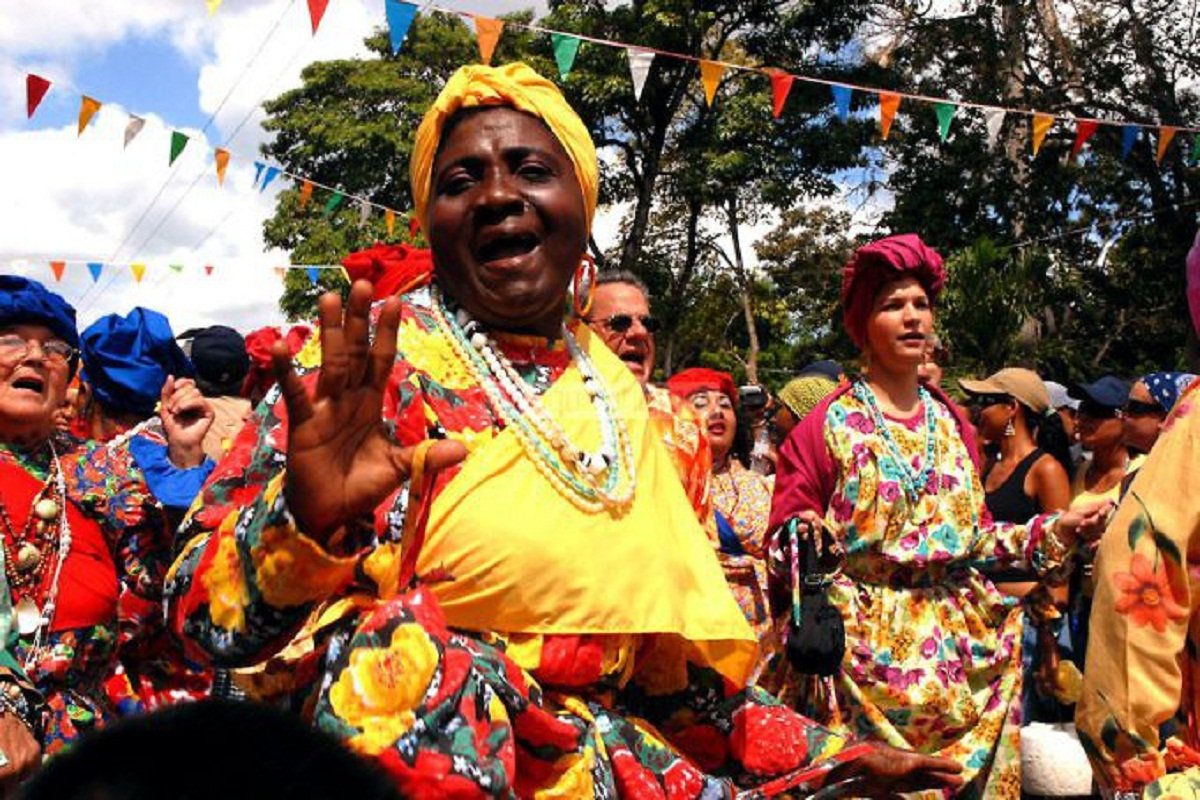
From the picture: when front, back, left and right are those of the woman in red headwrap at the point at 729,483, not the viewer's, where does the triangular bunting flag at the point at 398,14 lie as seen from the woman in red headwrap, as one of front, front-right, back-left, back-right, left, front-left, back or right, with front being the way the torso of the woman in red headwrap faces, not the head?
back-right

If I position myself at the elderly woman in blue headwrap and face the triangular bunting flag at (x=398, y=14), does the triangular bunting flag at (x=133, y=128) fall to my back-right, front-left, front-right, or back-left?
front-left

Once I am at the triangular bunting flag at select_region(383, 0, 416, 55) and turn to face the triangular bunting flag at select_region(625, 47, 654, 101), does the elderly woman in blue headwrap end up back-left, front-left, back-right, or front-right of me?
back-right

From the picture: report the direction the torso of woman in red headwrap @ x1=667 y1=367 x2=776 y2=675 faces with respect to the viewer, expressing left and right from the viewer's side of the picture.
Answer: facing the viewer

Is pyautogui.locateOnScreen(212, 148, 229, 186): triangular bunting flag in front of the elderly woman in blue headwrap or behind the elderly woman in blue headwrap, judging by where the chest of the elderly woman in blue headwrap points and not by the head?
behind

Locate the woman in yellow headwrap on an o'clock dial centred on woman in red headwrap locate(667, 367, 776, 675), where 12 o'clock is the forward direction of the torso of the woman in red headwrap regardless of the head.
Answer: The woman in yellow headwrap is roughly at 12 o'clock from the woman in red headwrap.

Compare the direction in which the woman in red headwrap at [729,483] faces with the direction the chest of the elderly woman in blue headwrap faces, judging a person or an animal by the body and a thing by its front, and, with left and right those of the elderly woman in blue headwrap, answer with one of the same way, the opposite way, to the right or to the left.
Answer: the same way

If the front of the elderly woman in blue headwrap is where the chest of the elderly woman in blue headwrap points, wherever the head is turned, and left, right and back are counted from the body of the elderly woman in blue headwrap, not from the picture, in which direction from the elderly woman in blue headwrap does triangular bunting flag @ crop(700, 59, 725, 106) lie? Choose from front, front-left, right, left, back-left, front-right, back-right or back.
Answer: back

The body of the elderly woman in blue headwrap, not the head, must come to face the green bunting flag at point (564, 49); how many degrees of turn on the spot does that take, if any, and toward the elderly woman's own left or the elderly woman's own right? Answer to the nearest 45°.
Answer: approximately 180°

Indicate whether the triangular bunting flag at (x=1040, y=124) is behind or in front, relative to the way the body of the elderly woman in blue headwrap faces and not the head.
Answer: behind

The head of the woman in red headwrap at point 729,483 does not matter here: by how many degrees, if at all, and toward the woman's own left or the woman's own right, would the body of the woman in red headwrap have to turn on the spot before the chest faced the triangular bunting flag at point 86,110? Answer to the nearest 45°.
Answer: approximately 135° to the woman's own right

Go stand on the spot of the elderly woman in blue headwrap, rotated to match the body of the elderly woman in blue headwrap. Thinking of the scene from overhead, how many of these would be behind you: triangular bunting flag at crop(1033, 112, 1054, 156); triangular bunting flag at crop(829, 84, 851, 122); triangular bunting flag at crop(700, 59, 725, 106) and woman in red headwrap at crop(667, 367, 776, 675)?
4

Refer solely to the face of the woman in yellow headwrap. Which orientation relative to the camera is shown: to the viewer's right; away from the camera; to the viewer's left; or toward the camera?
toward the camera

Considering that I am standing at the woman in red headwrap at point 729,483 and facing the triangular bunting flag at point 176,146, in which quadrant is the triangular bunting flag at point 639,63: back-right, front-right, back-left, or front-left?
front-right

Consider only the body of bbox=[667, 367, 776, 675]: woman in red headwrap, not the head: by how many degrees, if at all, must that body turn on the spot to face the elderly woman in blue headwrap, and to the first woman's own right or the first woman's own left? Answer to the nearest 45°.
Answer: approximately 45° to the first woman's own right
